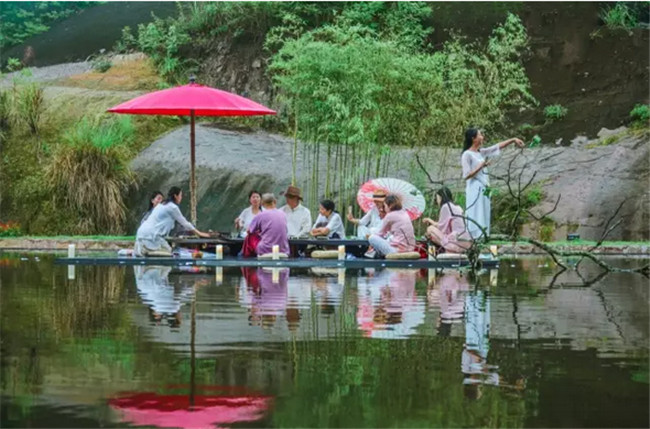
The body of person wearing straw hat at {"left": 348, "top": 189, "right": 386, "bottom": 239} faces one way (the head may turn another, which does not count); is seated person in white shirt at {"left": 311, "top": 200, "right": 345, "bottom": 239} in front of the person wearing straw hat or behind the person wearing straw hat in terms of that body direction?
in front

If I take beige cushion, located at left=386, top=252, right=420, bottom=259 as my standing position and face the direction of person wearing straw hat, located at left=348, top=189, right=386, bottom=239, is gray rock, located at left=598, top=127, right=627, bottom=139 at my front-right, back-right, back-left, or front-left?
front-right

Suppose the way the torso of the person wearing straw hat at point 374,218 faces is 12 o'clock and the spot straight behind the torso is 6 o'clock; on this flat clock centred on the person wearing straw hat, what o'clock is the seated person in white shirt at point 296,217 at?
The seated person in white shirt is roughly at 1 o'clock from the person wearing straw hat.

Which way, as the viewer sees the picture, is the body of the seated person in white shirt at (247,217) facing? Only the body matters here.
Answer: toward the camera

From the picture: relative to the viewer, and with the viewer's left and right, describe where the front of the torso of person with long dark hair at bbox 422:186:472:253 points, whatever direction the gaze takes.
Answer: facing to the left of the viewer

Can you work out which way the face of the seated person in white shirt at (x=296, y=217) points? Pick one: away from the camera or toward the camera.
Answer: toward the camera

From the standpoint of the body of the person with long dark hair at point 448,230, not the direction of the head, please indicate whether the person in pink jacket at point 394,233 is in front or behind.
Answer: in front

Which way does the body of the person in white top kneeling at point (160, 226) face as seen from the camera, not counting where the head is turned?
to the viewer's right

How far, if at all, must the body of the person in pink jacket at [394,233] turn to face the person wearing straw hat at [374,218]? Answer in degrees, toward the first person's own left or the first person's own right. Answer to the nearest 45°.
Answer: approximately 45° to the first person's own right

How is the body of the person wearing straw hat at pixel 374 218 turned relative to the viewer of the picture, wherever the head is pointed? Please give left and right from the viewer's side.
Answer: facing the viewer and to the left of the viewer

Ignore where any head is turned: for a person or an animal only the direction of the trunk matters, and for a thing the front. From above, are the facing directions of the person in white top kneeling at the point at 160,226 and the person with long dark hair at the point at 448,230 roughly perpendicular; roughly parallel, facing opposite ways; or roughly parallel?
roughly parallel, facing opposite ways

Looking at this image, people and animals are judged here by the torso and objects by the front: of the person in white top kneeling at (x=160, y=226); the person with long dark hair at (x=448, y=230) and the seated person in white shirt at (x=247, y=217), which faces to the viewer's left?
the person with long dark hair
